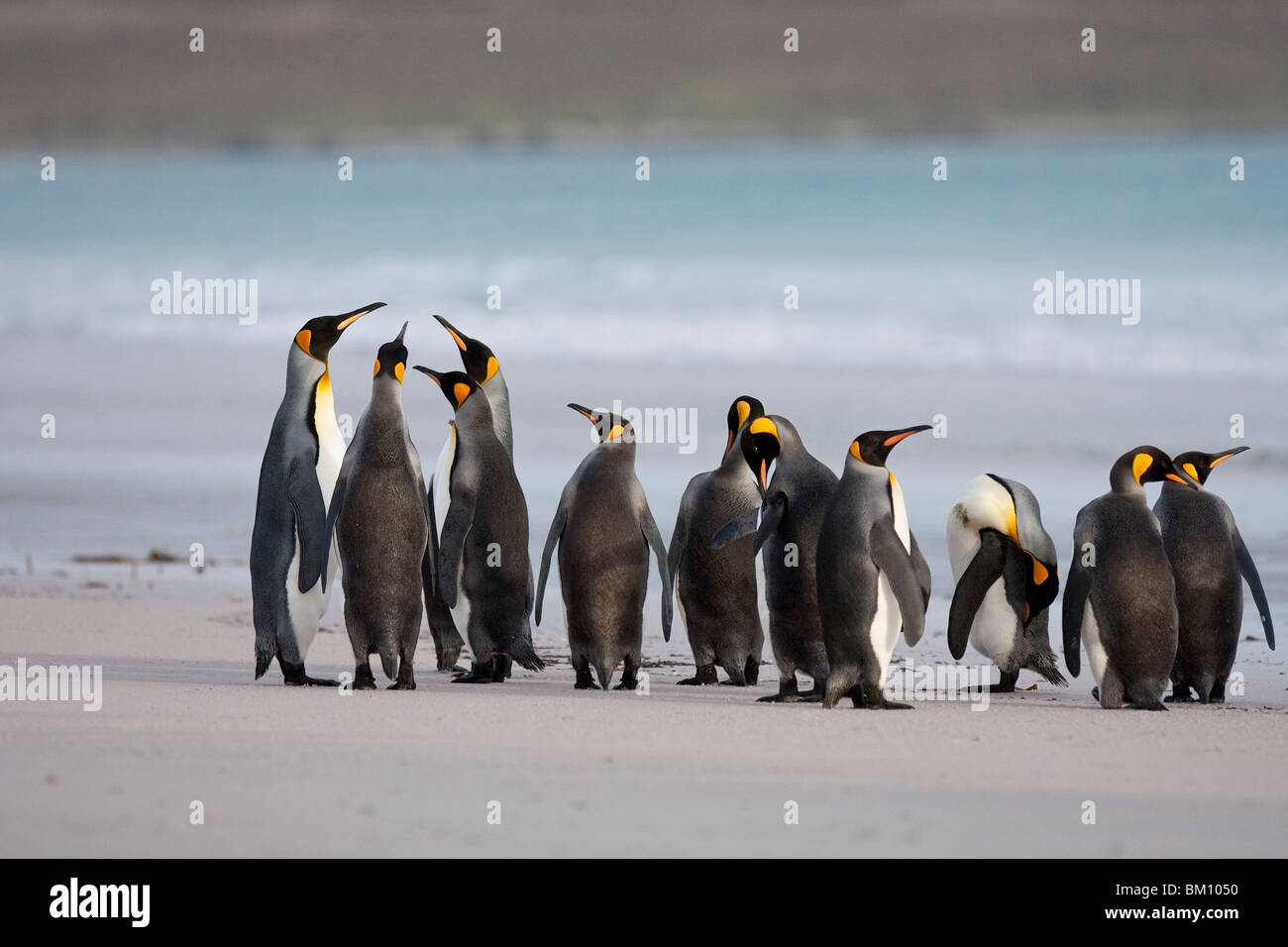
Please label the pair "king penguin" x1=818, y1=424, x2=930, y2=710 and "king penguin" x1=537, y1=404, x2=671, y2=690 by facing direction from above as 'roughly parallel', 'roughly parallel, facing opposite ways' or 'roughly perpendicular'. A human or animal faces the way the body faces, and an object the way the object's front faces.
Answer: roughly perpendicular

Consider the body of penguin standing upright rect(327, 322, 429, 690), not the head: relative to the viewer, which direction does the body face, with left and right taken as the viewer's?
facing away from the viewer

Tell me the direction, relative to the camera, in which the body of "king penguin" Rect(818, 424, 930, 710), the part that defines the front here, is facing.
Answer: to the viewer's right

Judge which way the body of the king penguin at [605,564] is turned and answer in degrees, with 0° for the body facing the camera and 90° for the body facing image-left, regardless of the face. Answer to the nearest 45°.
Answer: approximately 180°

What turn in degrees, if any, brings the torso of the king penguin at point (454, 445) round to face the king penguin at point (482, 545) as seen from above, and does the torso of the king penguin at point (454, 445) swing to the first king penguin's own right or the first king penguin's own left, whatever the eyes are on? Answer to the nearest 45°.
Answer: approximately 90° to the first king penguin's own left

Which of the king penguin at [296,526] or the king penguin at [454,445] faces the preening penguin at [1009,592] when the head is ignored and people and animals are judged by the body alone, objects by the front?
the king penguin at [296,526]

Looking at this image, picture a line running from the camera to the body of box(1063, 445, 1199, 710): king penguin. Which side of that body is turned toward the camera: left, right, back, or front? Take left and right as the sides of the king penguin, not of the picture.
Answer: back

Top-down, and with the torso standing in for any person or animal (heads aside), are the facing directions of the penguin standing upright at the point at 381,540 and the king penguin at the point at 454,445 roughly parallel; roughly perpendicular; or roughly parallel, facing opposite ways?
roughly perpendicular

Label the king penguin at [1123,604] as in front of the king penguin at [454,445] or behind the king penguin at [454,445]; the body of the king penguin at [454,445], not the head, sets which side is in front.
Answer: behind

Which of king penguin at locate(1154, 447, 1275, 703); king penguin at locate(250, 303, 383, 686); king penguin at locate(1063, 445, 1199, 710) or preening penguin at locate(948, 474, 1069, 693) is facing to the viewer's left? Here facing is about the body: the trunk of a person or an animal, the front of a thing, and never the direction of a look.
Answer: the preening penguin

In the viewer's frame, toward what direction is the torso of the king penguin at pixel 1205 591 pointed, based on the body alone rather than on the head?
away from the camera
